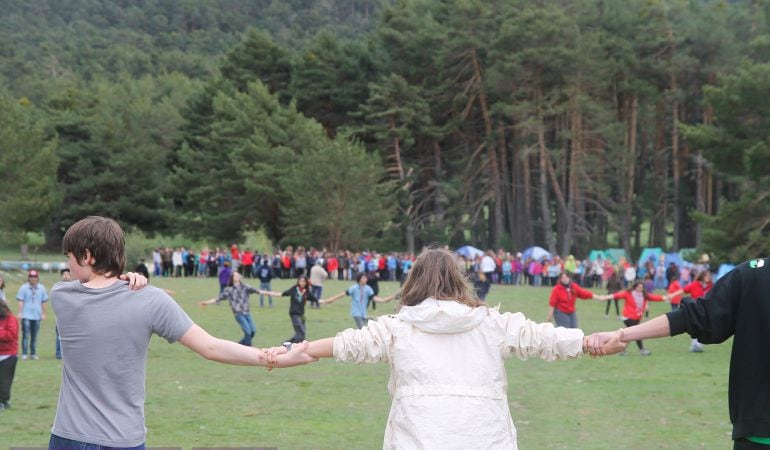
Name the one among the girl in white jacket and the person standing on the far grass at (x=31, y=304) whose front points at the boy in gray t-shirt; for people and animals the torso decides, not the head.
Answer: the person standing on the far grass

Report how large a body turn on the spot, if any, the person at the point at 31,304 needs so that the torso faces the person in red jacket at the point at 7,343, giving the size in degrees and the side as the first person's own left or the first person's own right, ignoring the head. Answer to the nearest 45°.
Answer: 0° — they already face them

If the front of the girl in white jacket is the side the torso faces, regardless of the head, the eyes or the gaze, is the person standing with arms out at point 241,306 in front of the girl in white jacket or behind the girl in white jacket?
in front

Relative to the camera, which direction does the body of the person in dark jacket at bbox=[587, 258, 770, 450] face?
away from the camera

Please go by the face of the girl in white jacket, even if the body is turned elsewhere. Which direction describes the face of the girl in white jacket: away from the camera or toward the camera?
away from the camera

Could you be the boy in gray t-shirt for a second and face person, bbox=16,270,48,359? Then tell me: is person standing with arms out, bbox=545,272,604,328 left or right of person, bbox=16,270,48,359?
right

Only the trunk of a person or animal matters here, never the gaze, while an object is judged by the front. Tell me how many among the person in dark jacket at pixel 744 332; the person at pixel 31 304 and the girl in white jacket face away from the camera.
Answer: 2

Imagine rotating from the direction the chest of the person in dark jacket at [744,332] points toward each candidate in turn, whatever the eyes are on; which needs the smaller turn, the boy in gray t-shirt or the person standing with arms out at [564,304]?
the person standing with arms out

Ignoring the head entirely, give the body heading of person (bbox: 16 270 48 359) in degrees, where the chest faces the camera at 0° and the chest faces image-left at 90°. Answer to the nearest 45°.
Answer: approximately 0°

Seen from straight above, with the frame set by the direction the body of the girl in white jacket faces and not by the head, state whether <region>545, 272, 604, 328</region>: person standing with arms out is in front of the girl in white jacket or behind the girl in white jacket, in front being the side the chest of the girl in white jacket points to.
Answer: in front

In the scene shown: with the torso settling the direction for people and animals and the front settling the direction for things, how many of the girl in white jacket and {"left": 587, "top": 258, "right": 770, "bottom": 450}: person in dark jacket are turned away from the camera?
2

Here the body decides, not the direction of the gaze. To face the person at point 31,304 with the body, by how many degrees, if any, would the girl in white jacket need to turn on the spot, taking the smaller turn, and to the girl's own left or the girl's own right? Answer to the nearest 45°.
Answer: approximately 45° to the girl's own left

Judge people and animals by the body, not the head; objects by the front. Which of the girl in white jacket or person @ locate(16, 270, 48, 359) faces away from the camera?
the girl in white jacket

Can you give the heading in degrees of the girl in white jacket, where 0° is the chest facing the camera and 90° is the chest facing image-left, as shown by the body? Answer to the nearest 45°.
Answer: approximately 180°
